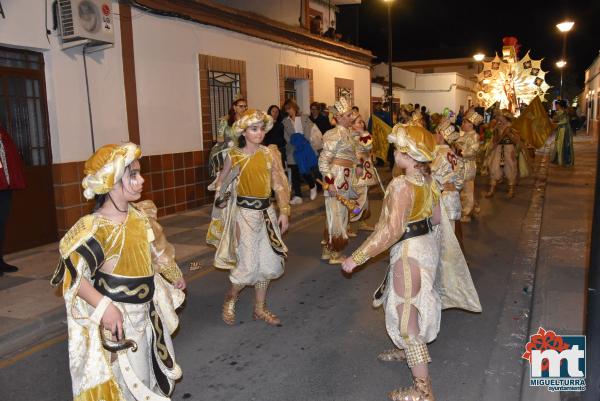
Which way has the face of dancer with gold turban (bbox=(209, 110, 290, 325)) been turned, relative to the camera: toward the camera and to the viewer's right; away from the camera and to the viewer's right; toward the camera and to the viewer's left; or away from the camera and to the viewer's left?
toward the camera and to the viewer's right

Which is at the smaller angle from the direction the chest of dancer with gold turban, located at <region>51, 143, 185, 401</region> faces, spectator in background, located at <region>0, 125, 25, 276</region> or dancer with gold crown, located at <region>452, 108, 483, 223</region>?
the dancer with gold crown

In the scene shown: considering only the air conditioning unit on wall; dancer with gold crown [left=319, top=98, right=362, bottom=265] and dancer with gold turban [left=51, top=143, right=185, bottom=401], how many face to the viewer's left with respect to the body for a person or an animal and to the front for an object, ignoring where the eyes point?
0

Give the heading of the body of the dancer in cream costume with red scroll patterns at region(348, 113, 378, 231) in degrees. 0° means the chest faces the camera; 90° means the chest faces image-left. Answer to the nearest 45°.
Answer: approximately 45°

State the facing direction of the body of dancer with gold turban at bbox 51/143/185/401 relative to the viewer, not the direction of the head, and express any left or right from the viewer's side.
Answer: facing the viewer and to the right of the viewer

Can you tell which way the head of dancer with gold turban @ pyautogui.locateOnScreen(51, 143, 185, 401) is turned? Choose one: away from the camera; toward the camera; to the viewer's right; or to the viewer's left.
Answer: to the viewer's right

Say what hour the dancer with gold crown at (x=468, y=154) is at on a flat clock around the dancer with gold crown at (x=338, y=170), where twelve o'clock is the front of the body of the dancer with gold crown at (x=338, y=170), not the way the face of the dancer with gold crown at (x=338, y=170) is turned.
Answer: the dancer with gold crown at (x=468, y=154) is roughly at 9 o'clock from the dancer with gold crown at (x=338, y=170).

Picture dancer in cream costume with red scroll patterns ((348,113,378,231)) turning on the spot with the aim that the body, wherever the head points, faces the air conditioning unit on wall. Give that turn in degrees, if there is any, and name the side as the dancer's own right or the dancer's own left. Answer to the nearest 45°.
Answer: approximately 45° to the dancer's own right

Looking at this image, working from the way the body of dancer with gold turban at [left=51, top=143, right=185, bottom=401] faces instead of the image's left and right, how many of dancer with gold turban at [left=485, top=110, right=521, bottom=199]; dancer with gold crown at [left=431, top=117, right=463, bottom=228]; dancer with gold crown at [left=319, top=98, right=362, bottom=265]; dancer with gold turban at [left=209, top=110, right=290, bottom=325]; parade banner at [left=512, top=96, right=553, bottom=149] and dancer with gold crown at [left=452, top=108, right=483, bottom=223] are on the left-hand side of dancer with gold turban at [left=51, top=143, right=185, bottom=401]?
6

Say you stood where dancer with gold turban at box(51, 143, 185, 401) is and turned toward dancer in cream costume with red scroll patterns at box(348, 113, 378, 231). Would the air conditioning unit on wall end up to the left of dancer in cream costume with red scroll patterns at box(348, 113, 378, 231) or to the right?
left

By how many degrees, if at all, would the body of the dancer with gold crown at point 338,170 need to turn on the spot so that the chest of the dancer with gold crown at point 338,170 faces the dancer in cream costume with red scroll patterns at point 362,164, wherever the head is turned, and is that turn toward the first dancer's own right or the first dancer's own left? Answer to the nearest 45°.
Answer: approximately 90° to the first dancer's own left

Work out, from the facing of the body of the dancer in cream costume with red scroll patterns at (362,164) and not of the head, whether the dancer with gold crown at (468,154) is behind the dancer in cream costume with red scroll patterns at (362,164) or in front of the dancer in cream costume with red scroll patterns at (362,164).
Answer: behind
